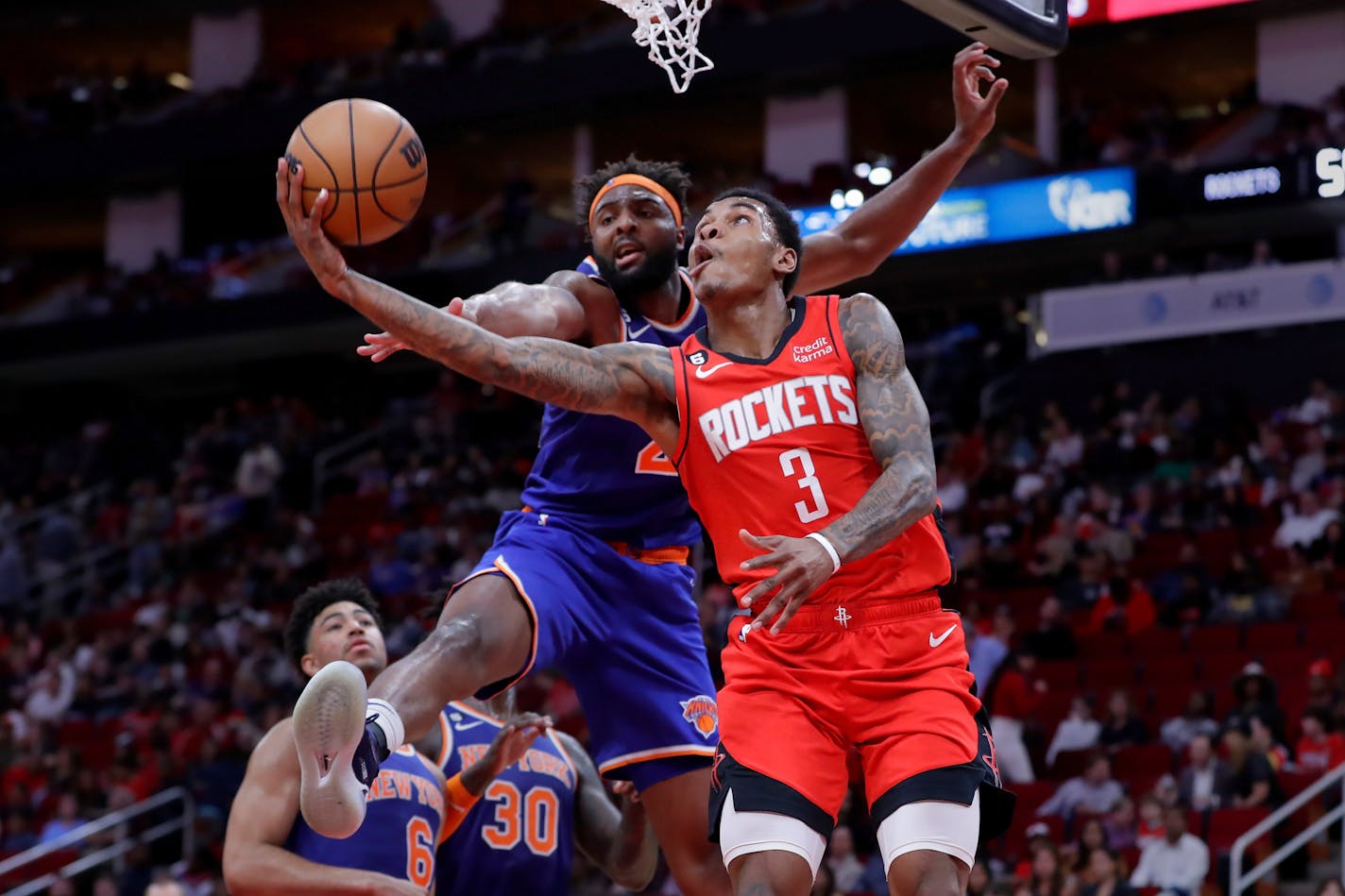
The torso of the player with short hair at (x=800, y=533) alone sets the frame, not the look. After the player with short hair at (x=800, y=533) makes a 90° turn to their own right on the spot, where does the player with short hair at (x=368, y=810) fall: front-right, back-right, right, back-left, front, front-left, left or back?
front-right

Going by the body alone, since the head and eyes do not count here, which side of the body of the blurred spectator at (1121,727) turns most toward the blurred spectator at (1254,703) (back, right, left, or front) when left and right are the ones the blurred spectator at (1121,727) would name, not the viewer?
left

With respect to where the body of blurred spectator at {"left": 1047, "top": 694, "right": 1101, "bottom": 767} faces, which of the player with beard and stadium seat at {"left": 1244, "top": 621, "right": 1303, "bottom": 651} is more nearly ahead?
the player with beard

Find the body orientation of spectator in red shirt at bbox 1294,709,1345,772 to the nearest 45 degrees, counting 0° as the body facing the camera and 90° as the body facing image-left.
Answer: approximately 45°

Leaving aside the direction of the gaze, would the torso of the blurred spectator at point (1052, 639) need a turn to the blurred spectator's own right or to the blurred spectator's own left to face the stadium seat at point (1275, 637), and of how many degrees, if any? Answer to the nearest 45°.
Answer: approximately 135° to the blurred spectator's own left

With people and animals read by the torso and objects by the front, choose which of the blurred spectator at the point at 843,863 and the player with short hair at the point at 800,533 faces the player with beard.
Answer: the blurred spectator

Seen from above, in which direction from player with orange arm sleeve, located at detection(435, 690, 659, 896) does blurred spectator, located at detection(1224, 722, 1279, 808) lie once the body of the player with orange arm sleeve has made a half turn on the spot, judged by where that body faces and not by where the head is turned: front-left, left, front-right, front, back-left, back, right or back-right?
front-right
